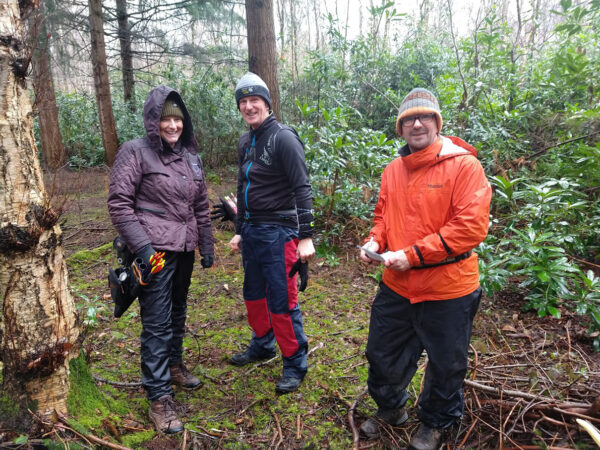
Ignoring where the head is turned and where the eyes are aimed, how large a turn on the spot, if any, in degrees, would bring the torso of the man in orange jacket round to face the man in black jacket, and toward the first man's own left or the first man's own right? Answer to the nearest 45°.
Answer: approximately 90° to the first man's own right

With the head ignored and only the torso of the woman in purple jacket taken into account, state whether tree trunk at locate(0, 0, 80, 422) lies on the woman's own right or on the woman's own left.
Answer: on the woman's own right

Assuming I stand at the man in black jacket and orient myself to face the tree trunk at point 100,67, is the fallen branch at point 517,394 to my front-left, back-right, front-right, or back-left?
back-right

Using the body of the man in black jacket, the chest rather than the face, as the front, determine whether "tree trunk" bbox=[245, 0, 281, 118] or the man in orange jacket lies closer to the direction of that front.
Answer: the man in orange jacket
